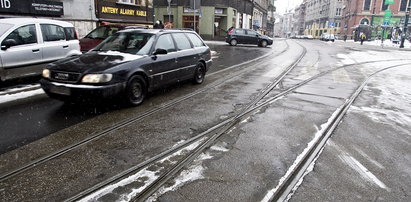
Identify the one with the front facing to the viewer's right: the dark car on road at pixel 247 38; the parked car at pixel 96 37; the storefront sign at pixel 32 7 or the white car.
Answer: the dark car on road

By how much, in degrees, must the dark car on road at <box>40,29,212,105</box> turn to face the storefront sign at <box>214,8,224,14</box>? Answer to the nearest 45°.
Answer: approximately 135° to its right

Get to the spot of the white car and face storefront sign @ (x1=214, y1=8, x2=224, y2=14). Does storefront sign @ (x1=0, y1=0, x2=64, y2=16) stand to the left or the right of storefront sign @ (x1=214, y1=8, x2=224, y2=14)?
left

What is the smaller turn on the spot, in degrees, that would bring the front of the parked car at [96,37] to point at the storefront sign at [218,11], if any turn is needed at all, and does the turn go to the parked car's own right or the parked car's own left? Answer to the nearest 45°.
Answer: approximately 180°

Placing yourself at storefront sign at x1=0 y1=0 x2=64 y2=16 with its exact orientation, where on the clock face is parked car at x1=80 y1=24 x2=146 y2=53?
The parked car is roughly at 11 o'clock from the storefront sign.

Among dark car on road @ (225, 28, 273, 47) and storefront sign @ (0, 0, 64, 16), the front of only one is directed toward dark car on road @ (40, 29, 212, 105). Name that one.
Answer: the storefront sign

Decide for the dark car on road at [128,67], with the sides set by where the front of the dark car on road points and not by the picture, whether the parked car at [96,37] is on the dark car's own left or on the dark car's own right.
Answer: on the dark car's own right

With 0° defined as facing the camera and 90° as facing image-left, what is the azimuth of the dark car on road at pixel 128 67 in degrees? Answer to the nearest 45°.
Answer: approximately 45°

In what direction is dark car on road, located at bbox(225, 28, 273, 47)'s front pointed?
to the viewer's right

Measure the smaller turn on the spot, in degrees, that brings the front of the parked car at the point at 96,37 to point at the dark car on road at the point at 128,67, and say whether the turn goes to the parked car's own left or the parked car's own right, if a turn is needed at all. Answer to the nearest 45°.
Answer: approximately 45° to the parked car's own left
